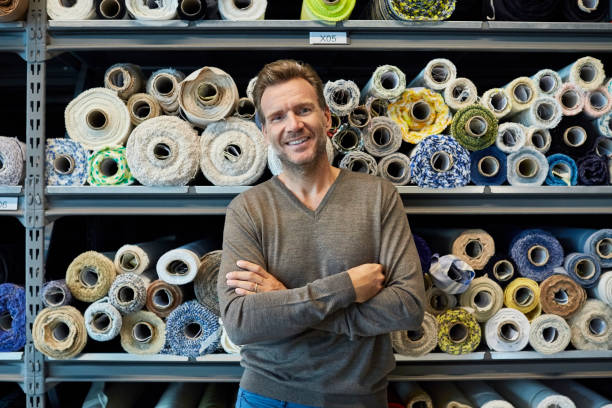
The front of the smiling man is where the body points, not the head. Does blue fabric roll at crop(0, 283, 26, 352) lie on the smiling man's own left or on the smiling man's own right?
on the smiling man's own right

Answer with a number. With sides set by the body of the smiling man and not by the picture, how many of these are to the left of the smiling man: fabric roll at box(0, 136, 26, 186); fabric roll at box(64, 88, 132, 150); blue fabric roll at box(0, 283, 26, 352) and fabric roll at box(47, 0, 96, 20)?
0

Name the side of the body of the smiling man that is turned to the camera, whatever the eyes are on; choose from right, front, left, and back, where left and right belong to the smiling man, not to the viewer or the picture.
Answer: front

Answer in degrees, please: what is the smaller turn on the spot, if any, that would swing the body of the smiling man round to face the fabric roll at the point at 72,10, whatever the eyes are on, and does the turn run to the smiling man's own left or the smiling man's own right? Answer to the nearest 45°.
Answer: approximately 135° to the smiling man's own right

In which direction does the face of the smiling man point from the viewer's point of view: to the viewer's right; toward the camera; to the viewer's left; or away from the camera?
toward the camera

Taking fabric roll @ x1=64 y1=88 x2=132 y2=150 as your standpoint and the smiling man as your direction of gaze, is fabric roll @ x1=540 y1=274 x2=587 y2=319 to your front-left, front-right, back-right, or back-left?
front-left
